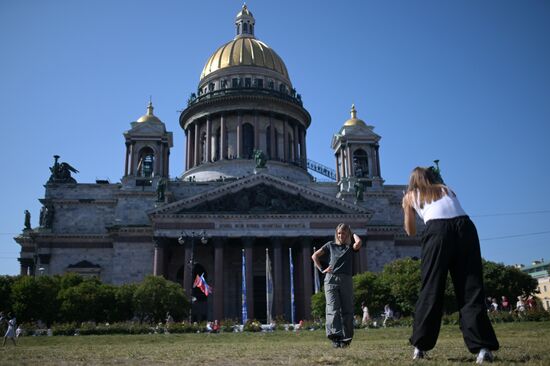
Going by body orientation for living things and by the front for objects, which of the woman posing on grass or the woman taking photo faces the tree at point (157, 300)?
the woman taking photo

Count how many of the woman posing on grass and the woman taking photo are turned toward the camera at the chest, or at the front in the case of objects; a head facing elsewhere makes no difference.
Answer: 1

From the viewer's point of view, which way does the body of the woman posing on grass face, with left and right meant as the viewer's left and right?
facing the viewer

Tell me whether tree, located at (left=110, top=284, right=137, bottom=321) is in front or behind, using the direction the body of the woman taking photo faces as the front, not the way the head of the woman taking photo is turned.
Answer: in front

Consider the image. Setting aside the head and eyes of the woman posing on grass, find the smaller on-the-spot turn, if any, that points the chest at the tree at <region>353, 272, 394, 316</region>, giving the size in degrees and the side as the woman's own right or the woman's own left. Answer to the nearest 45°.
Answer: approximately 180°

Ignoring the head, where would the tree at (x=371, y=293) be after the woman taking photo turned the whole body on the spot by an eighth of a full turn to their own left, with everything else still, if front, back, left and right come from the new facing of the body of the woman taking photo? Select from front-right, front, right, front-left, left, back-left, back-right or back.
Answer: right

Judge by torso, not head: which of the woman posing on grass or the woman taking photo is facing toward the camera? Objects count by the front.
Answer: the woman posing on grass

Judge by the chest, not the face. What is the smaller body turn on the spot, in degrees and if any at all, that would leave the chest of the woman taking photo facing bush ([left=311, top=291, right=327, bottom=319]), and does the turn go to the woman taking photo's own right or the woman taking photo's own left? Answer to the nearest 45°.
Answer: approximately 45° to the woman taking photo's own right

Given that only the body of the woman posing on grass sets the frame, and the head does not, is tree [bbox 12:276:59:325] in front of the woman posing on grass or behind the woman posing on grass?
behind

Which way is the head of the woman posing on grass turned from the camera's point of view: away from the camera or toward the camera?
toward the camera

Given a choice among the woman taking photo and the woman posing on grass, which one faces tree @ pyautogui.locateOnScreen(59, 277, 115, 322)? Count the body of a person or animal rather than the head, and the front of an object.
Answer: the woman taking photo

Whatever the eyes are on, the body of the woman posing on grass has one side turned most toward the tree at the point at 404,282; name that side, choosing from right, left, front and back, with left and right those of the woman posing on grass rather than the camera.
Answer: back

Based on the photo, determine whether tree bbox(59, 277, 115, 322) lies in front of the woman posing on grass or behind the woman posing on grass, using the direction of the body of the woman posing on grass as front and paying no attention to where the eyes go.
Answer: behind

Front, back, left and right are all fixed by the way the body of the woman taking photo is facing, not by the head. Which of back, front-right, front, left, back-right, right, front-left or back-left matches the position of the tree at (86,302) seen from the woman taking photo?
front

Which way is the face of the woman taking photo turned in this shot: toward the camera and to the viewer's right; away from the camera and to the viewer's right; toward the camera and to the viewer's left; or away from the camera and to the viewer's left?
away from the camera and to the viewer's left

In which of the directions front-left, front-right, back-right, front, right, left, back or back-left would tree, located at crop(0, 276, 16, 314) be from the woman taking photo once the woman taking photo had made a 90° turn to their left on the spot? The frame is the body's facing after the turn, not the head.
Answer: right

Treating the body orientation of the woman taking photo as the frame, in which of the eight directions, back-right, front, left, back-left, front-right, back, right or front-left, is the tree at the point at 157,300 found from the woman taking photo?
front

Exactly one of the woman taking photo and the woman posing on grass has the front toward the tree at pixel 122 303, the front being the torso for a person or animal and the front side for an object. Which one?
the woman taking photo

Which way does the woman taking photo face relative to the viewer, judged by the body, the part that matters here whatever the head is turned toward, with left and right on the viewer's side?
facing away from the viewer and to the left of the viewer
